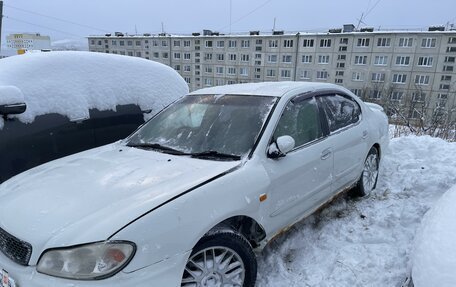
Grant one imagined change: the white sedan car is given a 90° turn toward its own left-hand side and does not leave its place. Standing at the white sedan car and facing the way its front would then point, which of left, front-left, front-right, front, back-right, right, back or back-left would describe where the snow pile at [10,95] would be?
back

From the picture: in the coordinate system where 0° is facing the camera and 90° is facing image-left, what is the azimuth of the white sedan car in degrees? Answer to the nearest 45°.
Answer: approximately 45°

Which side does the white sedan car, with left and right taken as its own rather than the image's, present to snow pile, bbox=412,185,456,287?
left

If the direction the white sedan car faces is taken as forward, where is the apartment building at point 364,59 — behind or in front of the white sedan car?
behind
